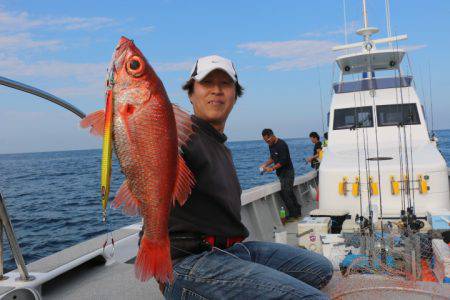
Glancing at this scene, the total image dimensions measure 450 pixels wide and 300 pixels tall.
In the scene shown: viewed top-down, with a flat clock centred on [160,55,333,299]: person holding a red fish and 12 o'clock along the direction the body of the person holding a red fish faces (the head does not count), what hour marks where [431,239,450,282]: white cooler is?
The white cooler is roughly at 9 o'clock from the person holding a red fish.

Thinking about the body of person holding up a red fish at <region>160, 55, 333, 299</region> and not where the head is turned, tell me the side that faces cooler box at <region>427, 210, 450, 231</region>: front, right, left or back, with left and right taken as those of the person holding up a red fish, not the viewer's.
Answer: left

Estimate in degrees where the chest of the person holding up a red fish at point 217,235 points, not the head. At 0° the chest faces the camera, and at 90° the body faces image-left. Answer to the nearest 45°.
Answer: approximately 315°

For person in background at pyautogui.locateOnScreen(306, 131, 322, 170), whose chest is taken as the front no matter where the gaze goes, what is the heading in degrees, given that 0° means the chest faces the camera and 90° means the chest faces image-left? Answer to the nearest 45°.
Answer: approximately 90°

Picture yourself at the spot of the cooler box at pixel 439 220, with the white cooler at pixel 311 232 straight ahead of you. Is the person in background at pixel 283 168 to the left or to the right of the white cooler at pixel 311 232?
right

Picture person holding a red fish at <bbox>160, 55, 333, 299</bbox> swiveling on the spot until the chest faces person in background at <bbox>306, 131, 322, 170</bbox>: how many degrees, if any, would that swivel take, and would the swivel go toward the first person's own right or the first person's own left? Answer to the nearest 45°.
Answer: approximately 135° to the first person's own left

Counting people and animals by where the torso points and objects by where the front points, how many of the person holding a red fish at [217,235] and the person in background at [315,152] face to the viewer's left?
1

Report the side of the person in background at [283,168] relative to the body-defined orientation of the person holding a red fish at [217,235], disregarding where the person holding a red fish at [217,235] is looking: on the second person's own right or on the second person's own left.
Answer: on the second person's own left

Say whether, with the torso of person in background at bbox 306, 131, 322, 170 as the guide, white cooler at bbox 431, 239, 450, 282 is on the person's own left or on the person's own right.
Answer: on the person's own left

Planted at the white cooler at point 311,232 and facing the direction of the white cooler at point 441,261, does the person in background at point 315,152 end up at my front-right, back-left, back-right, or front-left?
back-left
